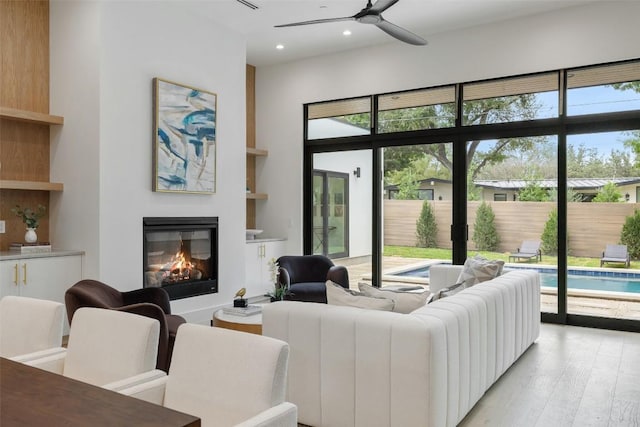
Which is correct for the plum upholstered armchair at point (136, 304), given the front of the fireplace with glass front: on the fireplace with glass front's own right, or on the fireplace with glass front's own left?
on the fireplace with glass front's own right

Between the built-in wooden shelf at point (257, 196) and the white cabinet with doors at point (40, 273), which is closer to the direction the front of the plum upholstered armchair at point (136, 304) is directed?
the built-in wooden shelf

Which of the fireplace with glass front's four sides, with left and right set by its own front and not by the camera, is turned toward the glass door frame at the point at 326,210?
left

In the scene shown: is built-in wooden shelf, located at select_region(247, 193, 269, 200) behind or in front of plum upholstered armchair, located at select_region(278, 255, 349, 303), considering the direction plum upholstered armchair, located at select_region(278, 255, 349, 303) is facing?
behind

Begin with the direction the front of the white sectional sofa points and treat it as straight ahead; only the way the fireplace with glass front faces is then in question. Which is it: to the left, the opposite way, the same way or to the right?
the opposite way

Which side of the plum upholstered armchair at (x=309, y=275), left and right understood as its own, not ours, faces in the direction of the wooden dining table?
front

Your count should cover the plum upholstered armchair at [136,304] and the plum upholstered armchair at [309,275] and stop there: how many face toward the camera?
1

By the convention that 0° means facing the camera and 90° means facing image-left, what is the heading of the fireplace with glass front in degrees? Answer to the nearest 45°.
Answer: approximately 315°

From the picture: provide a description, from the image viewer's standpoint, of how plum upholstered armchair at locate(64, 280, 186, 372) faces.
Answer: facing away from the viewer and to the right of the viewer

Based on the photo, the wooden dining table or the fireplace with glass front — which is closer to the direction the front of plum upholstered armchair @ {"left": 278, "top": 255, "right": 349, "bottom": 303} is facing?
the wooden dining table

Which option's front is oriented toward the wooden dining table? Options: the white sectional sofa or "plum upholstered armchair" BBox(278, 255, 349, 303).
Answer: the plum upholstered armchair

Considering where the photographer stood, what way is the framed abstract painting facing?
facing the viewer and to the right of the viewer

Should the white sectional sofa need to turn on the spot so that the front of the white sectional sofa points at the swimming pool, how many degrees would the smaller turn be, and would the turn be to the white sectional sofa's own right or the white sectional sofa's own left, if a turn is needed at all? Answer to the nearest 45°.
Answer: approximately 90° to the white sectional sofa's own right

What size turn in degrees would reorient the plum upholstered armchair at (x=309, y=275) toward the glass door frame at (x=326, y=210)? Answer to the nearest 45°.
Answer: approximately 180°
